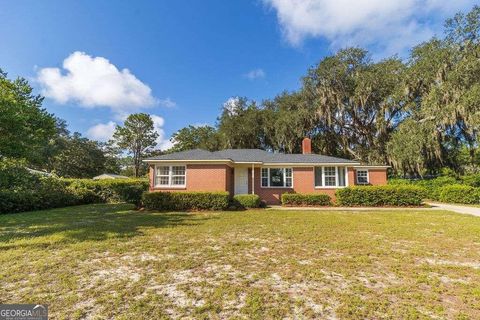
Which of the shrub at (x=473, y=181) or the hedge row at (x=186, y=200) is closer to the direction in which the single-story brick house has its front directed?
the hedge row

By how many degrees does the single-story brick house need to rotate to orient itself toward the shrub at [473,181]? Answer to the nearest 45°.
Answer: approximately 90° to its left

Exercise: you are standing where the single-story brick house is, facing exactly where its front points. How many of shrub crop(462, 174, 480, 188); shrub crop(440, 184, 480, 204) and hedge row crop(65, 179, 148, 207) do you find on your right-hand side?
1

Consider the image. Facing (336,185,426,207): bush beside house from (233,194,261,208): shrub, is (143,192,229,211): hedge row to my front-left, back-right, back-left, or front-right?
back-right

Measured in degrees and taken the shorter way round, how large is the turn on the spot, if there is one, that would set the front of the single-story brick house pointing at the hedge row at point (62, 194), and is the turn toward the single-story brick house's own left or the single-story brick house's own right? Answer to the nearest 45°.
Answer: approximately 90° to the single-story brick house's own right

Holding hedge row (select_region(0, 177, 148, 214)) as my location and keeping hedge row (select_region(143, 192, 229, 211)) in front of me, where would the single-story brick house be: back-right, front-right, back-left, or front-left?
front-left

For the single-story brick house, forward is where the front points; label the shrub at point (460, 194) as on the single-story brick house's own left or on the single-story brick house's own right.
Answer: on the single-story brick house's own left

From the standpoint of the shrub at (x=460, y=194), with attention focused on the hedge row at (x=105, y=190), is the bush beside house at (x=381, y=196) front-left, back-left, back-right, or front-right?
front-left

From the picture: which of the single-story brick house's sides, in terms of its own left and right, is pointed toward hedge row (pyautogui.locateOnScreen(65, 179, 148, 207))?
right

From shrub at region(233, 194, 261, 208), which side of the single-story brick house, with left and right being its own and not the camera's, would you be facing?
front

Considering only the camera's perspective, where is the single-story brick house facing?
facing the viewer

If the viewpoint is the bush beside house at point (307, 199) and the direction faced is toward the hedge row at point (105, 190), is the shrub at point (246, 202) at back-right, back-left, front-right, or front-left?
front-left

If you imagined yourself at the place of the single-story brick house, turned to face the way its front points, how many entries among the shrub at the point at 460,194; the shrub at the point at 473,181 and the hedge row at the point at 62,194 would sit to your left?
2
